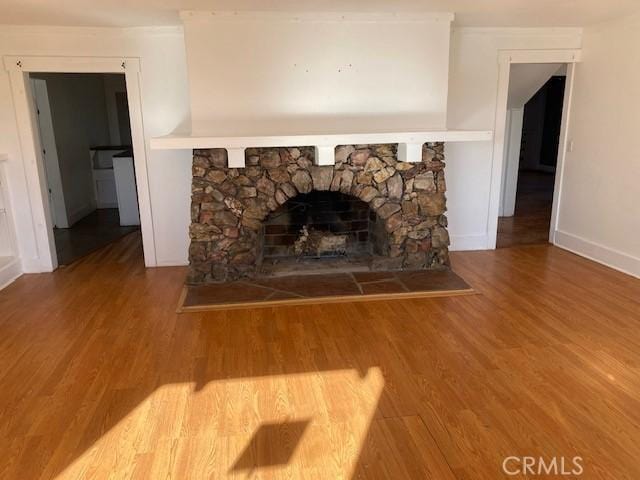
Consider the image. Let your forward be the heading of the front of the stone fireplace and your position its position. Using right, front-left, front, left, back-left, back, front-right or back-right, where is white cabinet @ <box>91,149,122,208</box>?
back-right

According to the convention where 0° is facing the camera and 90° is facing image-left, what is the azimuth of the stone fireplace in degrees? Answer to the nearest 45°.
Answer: approximately 0°
